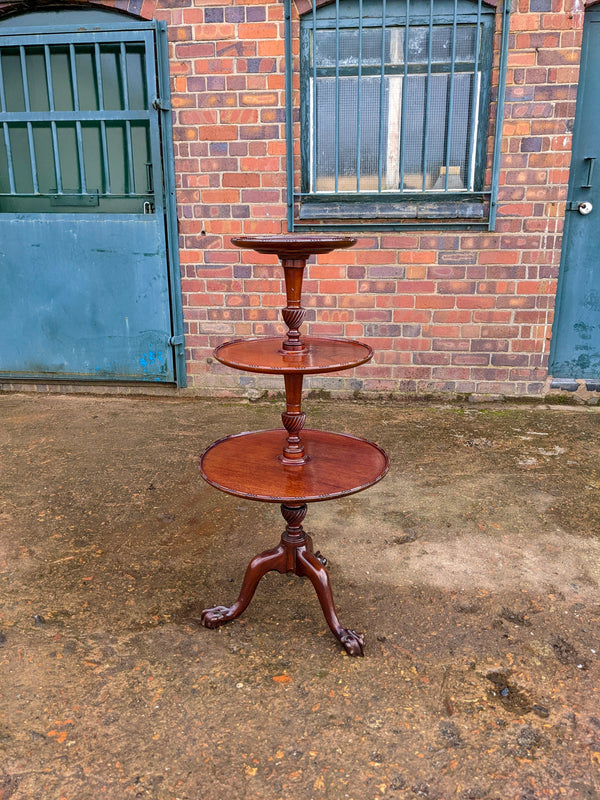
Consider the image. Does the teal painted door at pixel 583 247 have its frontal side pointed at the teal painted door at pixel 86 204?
no

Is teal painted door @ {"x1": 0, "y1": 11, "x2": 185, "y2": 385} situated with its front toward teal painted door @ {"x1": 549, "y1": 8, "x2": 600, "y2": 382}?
no

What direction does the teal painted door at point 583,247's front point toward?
toward the camera

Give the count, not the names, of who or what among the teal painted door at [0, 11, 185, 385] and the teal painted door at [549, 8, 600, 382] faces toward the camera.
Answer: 2

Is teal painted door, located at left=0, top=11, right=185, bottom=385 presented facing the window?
no

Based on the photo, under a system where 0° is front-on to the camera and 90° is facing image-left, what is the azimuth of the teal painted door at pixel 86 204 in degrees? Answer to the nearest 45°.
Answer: approximately 0°
